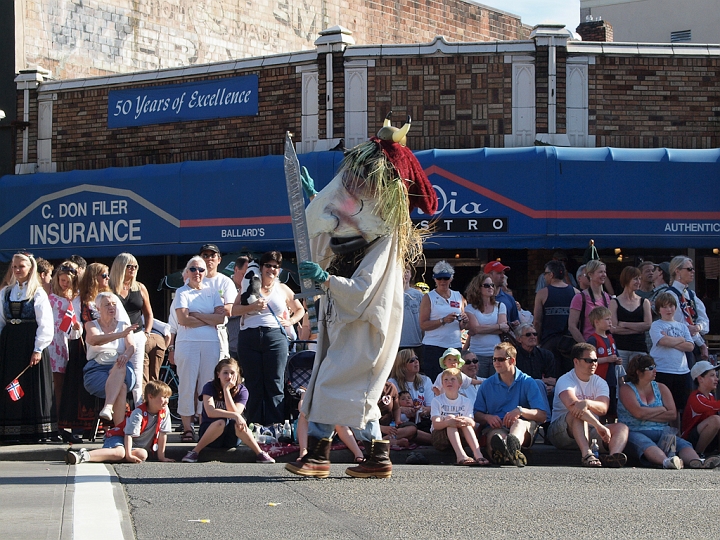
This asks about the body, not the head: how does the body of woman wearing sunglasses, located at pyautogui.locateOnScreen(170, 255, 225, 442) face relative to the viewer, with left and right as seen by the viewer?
facing the viewer

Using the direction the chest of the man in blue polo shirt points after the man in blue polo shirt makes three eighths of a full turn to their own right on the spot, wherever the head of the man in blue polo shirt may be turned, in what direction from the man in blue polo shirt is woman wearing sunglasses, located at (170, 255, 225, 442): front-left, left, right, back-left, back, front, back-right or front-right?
front-left

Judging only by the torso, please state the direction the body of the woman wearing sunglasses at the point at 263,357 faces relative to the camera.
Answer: toward the camera

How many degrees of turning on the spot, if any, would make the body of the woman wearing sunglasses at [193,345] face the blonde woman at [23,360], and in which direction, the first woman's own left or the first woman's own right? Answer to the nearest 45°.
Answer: approximately 90° to the first woman's own right

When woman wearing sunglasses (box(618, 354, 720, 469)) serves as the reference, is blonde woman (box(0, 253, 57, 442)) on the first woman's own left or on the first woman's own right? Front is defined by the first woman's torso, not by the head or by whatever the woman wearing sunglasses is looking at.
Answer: on the first woman's own right

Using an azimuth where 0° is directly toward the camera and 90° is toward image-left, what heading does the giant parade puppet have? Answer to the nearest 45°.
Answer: approximately 90°

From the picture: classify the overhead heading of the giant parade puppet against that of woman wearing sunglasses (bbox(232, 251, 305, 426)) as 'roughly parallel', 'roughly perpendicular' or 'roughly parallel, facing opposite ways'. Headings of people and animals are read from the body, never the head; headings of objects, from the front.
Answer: roughly perpendicular
